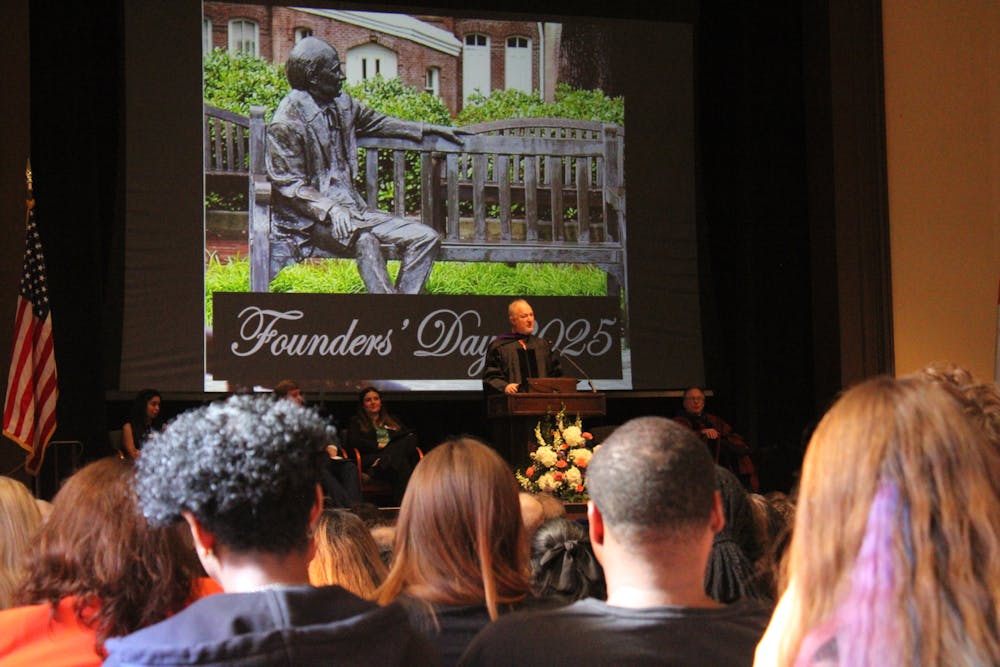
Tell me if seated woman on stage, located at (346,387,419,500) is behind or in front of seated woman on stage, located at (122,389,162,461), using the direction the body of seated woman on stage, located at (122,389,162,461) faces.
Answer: in front

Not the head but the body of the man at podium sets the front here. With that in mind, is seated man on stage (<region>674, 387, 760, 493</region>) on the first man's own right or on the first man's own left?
on the first man's own left

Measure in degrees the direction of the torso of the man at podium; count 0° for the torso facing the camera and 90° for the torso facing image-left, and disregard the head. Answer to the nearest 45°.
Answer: approximately 315°

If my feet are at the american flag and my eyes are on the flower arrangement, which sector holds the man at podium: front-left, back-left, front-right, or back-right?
front-left

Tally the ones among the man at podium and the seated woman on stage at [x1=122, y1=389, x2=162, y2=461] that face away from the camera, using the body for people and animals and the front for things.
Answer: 0

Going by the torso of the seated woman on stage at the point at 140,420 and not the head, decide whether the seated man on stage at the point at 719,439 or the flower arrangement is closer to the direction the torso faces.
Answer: the flower arrangement

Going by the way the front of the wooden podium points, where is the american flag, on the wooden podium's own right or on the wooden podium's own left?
on the wooden podium's own right

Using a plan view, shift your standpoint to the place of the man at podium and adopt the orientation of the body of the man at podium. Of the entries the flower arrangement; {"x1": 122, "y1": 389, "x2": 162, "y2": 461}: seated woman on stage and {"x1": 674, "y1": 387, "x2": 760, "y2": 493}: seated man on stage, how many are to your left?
1

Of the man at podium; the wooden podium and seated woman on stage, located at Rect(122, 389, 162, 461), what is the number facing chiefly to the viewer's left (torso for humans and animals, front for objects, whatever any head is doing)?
0

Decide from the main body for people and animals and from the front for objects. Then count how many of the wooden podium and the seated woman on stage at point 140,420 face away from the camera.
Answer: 0

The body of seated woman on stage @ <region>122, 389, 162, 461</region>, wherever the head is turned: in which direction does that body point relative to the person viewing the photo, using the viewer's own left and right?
facing the viewer and to the right of the viewer

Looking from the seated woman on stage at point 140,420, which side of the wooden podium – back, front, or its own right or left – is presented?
right

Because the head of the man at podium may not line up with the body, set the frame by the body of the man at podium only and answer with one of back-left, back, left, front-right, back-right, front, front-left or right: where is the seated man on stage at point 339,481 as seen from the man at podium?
back-right

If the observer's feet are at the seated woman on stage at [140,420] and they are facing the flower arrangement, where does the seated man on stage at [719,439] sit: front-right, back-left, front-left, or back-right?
front-left

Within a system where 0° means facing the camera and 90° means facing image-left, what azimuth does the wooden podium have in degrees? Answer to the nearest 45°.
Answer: approximately 0°
